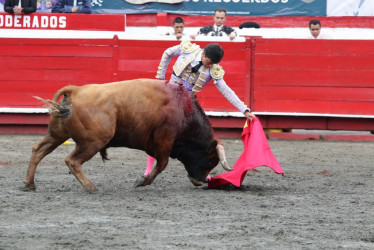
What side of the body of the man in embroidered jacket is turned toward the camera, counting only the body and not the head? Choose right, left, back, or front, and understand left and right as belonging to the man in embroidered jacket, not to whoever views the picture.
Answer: front

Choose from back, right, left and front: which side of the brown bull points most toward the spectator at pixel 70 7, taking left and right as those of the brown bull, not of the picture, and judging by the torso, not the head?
left

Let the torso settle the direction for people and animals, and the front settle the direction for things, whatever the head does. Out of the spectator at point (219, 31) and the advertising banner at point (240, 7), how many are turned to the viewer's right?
0

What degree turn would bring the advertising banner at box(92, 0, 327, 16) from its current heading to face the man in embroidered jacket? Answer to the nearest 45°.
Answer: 0° — it already faces them

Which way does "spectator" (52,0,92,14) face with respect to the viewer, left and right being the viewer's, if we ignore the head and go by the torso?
facing the viewer

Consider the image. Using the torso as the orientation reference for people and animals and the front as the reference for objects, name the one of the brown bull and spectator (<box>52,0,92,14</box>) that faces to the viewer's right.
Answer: the brown bull

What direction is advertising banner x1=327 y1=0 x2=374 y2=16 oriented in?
toward the camera

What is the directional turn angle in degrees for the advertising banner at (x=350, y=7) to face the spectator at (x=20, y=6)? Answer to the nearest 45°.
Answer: approximately 45° to its right

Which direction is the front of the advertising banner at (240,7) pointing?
toward the camera

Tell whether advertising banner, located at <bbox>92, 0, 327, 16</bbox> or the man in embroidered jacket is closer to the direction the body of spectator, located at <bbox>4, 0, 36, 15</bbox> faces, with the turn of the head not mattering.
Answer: the man in embroidered jacket

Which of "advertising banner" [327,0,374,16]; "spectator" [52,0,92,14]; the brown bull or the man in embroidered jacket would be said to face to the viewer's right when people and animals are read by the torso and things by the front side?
the brown bull

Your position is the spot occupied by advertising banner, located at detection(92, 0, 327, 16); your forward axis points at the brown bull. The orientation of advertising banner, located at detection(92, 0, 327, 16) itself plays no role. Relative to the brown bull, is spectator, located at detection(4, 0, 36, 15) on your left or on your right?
right

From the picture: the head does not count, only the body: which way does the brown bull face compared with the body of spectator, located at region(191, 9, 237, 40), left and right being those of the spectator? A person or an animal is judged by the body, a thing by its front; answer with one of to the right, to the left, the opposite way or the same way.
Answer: to the left
